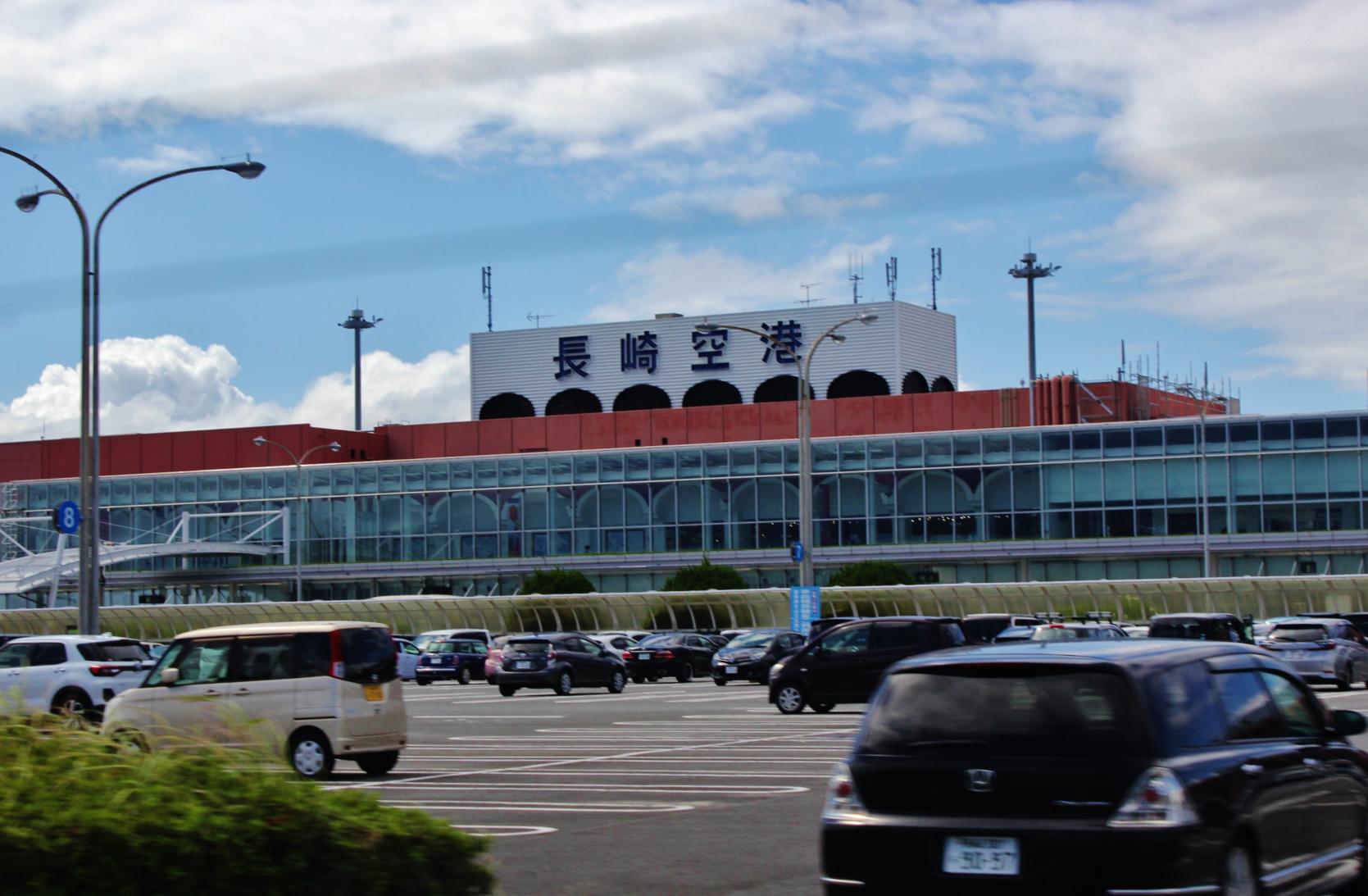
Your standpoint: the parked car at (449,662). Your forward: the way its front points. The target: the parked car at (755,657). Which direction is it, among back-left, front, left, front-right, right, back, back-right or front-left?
right

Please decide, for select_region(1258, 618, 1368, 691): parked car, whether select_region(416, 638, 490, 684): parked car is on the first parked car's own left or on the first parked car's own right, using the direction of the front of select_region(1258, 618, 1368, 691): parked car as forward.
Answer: on the first parked car's own left

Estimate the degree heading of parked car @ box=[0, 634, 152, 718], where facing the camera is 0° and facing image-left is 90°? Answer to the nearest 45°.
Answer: approximately 135°

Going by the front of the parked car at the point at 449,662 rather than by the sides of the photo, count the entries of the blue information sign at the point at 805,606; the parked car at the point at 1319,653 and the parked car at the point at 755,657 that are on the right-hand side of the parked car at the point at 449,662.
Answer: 3

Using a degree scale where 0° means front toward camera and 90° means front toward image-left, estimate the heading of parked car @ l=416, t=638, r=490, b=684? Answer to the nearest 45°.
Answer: approximately 225°

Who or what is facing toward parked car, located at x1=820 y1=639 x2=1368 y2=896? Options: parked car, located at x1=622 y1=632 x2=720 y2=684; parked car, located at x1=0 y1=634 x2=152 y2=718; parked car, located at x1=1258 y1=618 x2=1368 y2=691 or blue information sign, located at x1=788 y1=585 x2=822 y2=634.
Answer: the blue information sign

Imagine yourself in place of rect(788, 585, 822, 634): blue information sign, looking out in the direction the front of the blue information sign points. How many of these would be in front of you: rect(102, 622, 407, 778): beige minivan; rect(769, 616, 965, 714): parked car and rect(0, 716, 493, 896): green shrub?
3

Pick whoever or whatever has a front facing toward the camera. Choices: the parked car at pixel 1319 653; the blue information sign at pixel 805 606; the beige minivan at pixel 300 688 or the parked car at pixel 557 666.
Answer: the blue information sign

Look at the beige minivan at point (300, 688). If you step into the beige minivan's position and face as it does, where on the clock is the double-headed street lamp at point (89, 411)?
The double-headed street lamp is roughly at 1 o'clock from the beige minivan.

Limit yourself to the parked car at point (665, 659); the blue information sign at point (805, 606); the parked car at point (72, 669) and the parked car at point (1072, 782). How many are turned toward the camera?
1

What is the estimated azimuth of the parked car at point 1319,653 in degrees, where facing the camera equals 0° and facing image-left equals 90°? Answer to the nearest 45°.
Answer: approximately 225°

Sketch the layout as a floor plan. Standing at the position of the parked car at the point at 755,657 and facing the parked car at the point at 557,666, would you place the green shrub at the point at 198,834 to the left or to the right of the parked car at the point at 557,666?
left

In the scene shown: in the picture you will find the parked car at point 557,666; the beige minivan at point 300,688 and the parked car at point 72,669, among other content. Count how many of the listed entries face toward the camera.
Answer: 0

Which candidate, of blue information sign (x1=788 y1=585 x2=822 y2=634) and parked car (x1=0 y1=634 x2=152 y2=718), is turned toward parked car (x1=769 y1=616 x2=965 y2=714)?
the blue information sign

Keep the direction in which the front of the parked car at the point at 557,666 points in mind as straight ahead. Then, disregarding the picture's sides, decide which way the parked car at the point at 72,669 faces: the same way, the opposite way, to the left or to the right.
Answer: to the left
